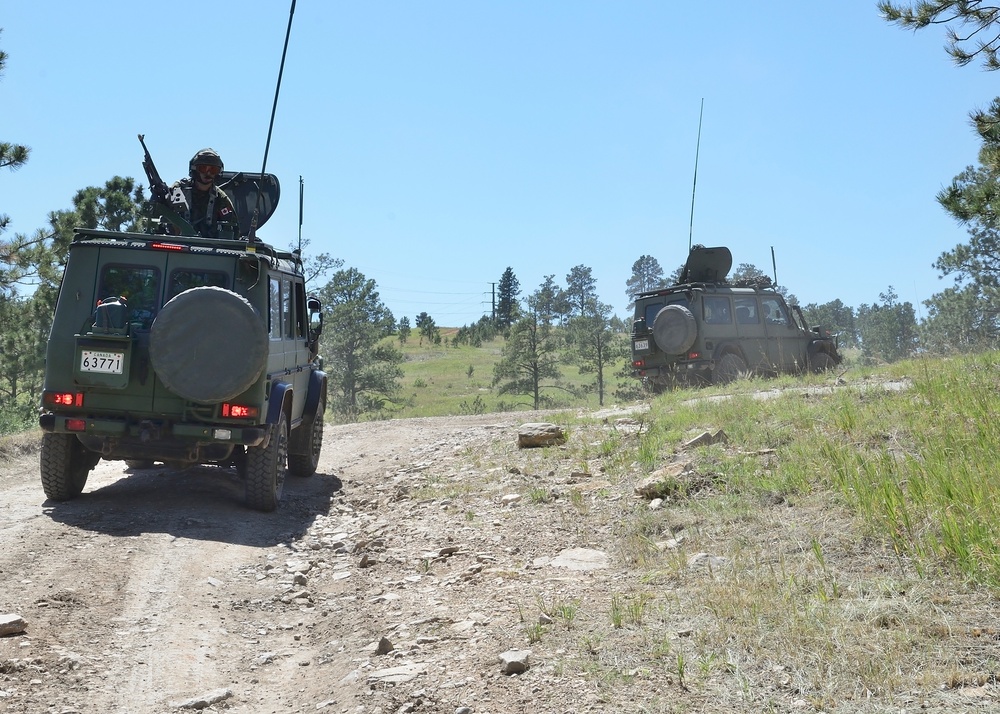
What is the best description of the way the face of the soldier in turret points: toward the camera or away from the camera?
toward the camera

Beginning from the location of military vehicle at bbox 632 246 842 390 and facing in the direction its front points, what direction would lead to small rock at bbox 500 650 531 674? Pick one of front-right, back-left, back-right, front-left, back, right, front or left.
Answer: back-right

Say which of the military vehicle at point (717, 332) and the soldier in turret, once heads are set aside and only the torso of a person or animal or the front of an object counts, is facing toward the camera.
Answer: the soldier in turret

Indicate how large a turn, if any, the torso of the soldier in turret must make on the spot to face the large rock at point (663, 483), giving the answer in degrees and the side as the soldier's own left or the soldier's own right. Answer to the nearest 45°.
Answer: approximately 45° to the soldier's own left

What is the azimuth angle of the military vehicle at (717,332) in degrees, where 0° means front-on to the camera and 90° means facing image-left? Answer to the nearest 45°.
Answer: approximately 225°

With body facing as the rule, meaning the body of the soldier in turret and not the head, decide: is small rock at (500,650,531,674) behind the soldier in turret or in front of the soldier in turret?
in front

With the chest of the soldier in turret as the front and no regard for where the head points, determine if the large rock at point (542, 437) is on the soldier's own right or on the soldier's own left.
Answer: on the soldier's own left

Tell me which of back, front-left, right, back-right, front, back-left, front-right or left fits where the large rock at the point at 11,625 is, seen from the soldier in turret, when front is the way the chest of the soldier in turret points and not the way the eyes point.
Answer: front

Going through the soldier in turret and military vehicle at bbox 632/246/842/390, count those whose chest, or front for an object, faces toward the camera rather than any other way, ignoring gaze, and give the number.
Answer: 1

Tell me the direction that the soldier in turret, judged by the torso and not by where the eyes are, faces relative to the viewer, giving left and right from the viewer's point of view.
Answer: facing the viewer
